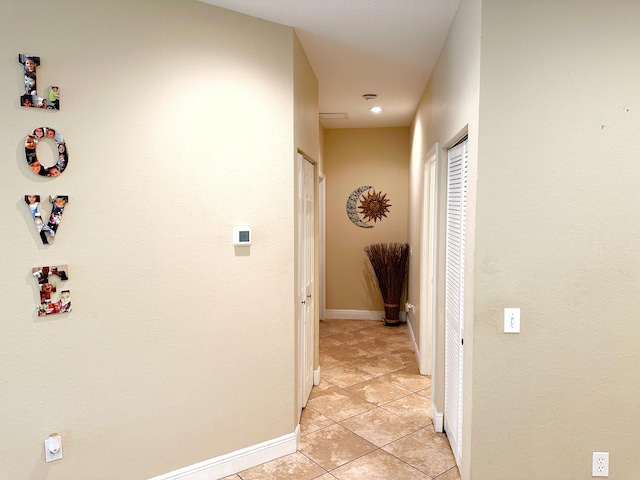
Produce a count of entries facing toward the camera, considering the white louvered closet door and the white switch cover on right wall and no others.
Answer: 1

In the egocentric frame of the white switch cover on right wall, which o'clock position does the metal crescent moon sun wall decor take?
The metal crescent moon sun wall decor is roughly at 5 o'clock from the white switch cover on right wall.

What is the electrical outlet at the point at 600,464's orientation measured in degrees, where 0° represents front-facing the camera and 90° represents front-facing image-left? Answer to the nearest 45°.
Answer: approximately 0°

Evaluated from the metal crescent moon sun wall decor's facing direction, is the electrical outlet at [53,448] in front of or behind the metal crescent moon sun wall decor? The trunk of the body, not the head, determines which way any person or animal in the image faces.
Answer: in front

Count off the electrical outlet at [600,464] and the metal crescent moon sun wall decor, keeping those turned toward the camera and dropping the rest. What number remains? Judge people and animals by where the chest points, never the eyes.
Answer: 2

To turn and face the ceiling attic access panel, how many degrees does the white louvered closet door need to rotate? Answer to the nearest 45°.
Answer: approximately 45° to its right

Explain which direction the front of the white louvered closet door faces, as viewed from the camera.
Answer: facing to the left of the viewer

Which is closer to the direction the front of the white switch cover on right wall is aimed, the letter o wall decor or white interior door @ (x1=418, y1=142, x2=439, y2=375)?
the letter o wall decor
